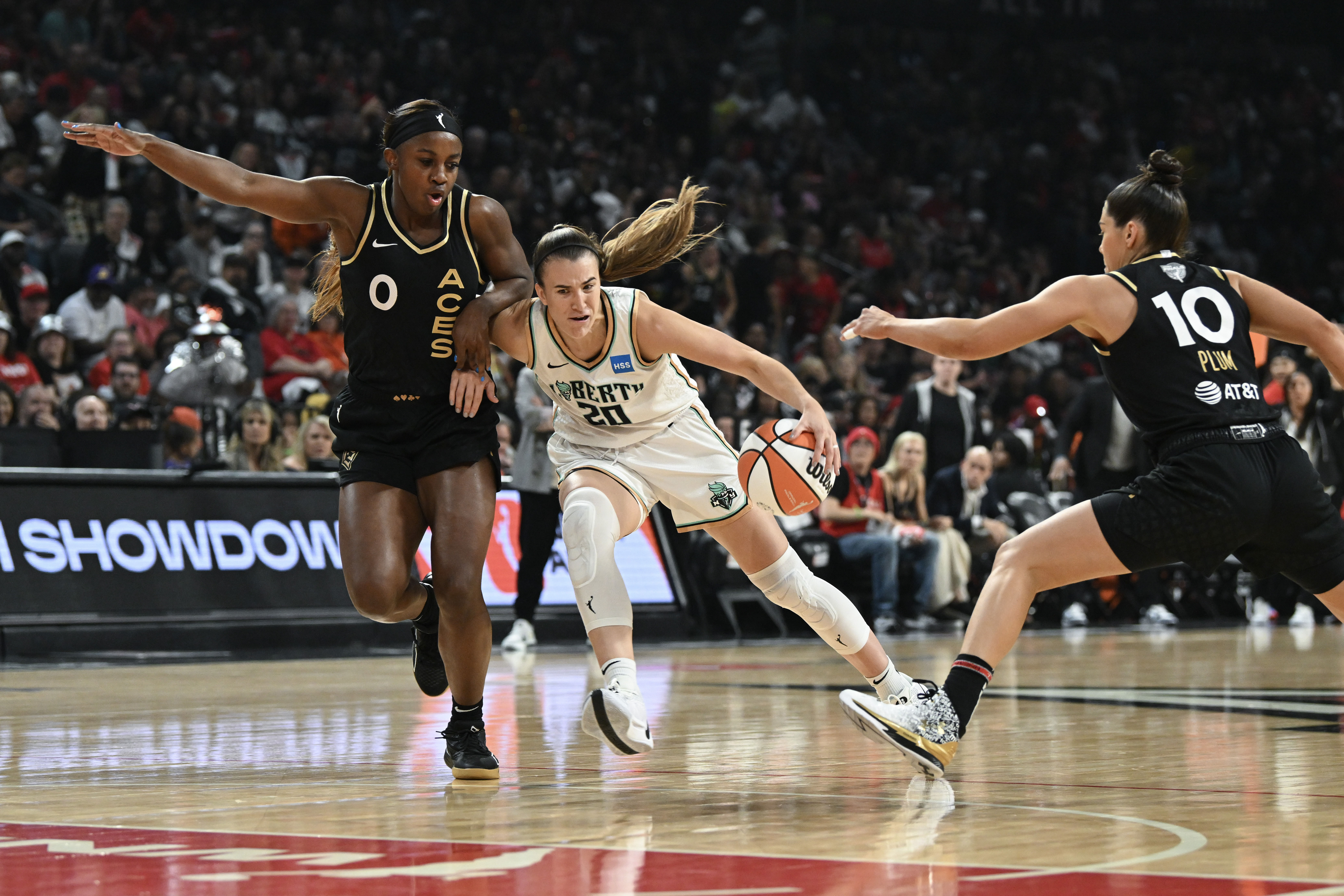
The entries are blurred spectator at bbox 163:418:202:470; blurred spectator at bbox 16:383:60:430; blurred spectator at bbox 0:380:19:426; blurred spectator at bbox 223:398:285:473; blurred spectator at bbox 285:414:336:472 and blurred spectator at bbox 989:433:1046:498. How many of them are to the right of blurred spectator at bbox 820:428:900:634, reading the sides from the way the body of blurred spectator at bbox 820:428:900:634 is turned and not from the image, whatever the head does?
5

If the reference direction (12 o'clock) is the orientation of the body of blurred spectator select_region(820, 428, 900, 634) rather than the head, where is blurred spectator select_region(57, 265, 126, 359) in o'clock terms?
blurred spectator select_region(57, 265, 126, 359) is roughly at 4 o'clock from blurred spectator select_region(820, 428, 900, 634).

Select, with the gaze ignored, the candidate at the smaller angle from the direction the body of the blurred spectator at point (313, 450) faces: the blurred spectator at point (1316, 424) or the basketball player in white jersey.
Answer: the basketball player in white jersey

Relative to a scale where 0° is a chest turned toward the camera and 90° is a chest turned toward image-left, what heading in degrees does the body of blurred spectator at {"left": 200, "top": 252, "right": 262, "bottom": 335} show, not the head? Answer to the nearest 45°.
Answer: approximately 0°

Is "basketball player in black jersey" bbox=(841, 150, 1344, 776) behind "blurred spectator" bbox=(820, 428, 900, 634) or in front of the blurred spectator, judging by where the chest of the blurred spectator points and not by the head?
in front

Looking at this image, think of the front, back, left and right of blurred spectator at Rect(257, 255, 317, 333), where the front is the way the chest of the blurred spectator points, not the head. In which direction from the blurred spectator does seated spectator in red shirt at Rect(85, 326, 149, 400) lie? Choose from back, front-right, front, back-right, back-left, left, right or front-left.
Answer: front-right

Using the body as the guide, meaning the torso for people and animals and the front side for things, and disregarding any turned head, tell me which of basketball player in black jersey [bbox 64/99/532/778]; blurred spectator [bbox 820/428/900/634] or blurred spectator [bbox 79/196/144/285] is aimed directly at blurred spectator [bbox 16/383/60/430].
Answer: blurred spectator [bbox 79/196/144/285]
